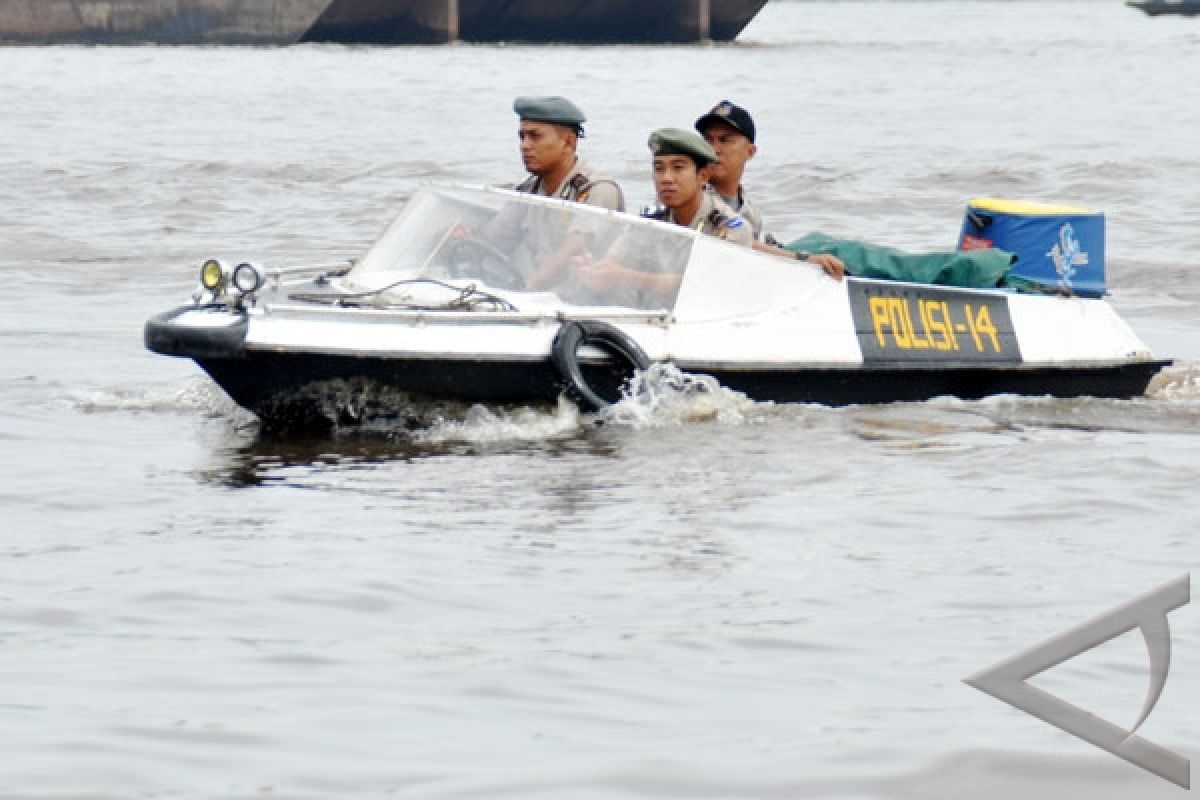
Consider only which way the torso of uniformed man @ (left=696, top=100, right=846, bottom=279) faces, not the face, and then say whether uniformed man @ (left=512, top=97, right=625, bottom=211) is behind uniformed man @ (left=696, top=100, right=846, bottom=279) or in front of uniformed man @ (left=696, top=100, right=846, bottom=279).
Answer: in front

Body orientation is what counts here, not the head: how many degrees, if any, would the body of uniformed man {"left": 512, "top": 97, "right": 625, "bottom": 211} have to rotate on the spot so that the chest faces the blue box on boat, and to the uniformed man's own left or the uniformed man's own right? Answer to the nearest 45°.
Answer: approximately 135° to the uniformed man's own left

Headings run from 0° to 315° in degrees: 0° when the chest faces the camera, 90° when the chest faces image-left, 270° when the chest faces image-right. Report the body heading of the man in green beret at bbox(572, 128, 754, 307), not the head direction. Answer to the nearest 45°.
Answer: approximately 45°

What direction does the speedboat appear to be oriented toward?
to the viewer's left

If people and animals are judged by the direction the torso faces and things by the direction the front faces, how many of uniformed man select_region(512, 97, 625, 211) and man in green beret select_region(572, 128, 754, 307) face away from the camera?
0

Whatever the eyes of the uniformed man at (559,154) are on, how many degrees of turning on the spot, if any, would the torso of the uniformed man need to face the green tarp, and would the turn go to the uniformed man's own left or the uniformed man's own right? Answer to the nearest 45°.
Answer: approximately 135° to the uniformed man's own left

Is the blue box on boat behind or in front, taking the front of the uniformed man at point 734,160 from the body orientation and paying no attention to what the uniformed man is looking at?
behind

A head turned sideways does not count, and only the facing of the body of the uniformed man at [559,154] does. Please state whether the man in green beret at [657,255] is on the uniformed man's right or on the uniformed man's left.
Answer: on the uniformed man's left

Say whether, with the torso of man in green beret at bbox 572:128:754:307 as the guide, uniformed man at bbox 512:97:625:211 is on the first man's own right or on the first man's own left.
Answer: on the first man's own right

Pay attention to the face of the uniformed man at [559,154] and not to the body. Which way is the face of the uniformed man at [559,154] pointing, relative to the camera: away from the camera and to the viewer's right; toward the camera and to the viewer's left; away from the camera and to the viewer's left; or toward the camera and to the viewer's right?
toward the camera and to the viewer's left

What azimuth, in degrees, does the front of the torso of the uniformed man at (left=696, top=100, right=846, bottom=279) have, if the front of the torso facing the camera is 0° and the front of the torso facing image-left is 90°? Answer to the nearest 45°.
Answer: approximately 45°

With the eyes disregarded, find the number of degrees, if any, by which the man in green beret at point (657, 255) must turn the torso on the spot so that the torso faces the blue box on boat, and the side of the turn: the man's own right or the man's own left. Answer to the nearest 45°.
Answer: approximately 180°

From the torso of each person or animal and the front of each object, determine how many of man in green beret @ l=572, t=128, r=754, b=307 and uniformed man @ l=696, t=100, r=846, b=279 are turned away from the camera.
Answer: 0

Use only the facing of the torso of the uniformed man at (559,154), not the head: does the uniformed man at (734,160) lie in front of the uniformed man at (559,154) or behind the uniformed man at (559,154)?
behind
